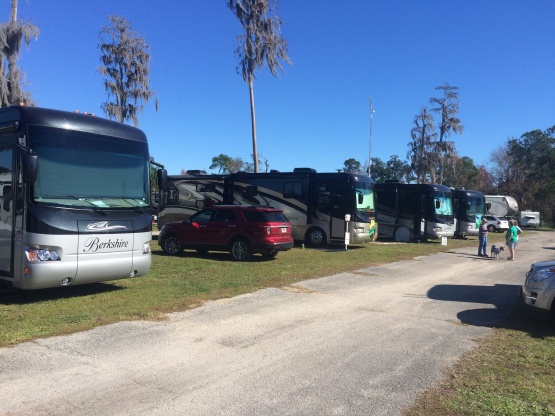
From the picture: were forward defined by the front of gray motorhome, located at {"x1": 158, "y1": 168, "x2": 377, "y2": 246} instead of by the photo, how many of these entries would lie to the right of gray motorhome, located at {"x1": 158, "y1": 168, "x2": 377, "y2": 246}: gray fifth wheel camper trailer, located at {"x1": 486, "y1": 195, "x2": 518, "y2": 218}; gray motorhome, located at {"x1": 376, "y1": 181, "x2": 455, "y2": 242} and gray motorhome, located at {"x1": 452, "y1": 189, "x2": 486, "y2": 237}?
0

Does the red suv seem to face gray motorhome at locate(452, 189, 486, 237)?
no

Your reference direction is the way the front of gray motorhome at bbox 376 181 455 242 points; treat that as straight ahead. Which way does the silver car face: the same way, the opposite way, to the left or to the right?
to the right

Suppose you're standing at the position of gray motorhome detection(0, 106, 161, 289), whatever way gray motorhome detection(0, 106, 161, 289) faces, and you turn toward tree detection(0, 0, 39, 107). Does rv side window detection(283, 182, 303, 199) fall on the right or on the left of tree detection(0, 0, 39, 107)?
right

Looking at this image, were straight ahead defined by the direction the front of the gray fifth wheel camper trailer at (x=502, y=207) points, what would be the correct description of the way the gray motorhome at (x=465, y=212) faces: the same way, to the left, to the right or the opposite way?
the same way

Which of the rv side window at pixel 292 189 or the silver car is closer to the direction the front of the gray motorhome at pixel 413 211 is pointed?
the silver car

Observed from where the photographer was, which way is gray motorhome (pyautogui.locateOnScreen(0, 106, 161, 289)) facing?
facing the viewer and to the right of the viewer

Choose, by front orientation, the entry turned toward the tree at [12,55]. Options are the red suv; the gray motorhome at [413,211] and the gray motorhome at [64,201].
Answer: the red suv

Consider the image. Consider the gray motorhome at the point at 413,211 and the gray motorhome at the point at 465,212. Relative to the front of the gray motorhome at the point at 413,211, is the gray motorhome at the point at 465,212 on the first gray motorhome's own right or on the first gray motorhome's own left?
on the first gray motorhome's own left

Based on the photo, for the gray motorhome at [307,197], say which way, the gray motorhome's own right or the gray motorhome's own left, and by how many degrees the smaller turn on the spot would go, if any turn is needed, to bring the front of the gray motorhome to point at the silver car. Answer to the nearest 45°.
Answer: approximately 45° to the gray motorhome's own right

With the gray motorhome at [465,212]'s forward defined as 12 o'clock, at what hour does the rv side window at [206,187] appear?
The rv side window is roughly at 3 o'clock from the gray motorhome.

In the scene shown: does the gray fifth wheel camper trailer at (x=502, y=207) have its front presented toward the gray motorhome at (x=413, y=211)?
no

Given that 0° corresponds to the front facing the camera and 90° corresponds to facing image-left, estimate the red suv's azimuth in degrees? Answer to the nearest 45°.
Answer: approximately 135°

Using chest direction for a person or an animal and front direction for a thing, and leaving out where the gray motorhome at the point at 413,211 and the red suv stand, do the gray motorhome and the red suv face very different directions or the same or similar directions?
very different directions

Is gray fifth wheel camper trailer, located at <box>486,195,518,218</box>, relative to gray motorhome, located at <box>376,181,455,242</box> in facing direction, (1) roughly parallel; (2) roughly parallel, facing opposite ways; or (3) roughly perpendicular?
roughly parallel

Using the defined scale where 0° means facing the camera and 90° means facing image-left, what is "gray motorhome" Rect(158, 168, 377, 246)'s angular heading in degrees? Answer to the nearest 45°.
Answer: approximately 315°

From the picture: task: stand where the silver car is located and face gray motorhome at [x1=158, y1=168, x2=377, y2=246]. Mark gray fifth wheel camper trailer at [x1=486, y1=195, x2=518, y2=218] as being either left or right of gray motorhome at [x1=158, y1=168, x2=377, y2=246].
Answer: right
